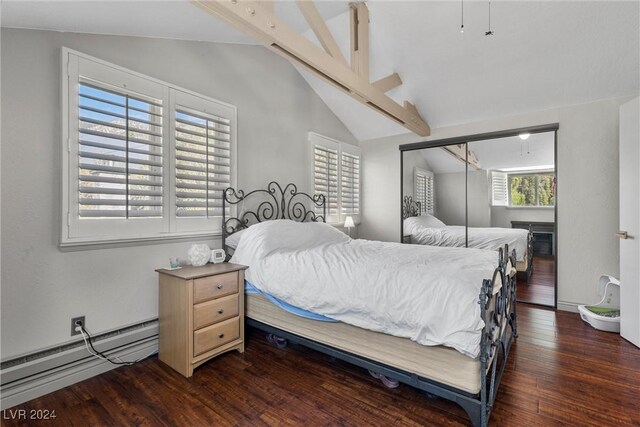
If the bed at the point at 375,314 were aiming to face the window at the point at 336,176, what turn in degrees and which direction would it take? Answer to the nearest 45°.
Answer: approximately 135° to its left

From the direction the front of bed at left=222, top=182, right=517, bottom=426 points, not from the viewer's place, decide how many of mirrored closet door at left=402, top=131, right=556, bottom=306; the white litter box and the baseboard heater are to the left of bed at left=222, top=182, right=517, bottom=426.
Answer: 2

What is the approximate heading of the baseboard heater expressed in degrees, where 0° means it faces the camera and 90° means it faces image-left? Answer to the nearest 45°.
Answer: approximately 315°

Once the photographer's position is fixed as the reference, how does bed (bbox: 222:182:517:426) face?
facing the viewer and to the right of the viewer

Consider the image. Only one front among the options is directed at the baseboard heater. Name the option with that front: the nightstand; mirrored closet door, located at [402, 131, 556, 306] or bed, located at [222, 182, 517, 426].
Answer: the mirrored closet door

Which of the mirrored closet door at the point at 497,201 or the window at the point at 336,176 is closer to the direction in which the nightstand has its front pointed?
the mirrored closet door

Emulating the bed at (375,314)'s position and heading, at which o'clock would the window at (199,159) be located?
The window is roughly at 5 o'clock from the bed.

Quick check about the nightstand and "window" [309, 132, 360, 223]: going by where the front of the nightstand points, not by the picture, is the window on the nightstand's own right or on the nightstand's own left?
on the nightstand's own left

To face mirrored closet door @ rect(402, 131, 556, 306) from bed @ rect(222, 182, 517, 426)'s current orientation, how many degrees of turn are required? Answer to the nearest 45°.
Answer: approximately 90° to its left
